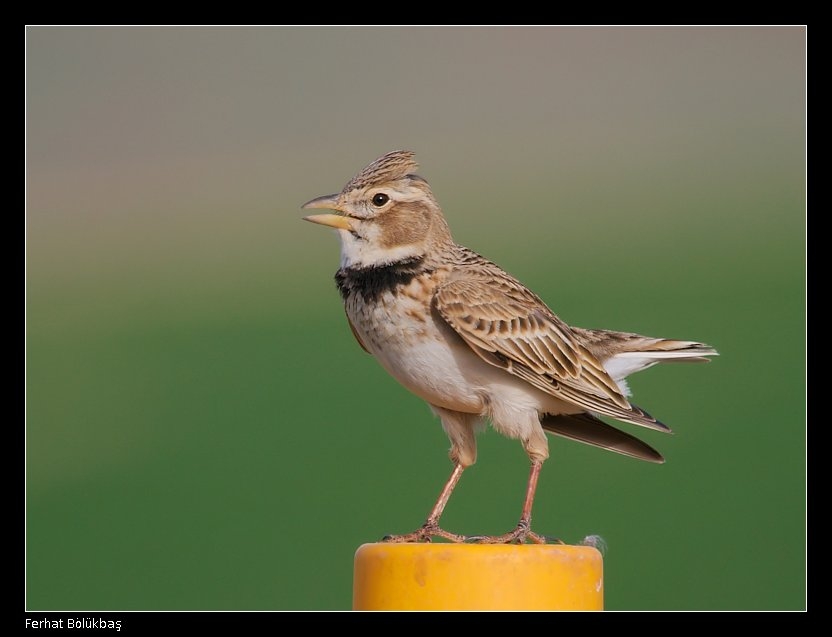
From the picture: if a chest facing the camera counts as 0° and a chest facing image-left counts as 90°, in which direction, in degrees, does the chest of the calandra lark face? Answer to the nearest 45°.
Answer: approximately 90°
